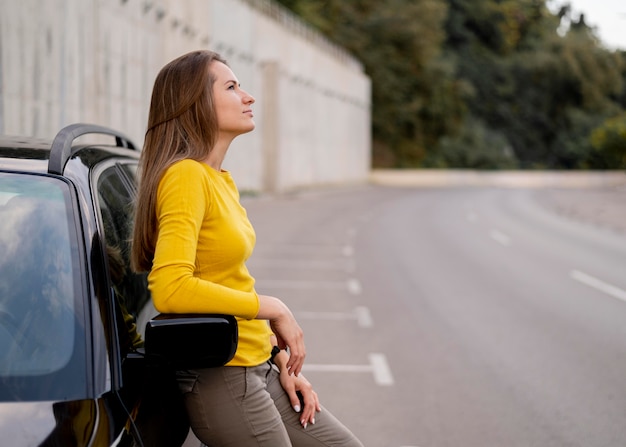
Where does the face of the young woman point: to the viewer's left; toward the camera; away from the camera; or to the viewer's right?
to the viewer's right

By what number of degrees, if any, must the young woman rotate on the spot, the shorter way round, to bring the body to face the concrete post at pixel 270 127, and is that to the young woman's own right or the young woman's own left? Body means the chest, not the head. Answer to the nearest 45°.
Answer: approximately 90° to the young woman's own left

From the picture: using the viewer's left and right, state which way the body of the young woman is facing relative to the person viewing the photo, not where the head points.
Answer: facing to the right of the viewer
